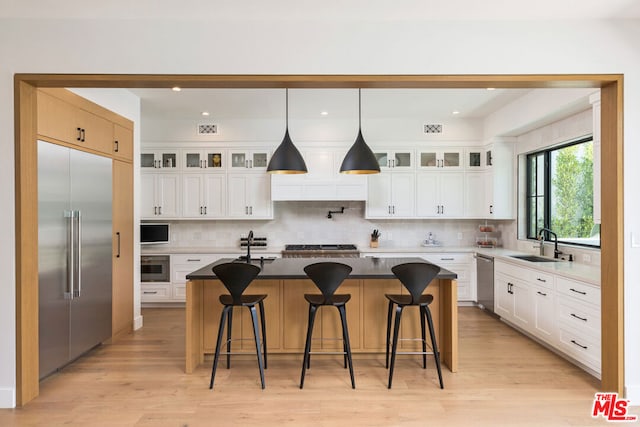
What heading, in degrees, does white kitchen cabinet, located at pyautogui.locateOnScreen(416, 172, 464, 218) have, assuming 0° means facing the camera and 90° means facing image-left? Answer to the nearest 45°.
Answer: approximately 0°

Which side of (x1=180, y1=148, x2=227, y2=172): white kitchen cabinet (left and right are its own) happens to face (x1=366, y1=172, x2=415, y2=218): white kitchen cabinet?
left

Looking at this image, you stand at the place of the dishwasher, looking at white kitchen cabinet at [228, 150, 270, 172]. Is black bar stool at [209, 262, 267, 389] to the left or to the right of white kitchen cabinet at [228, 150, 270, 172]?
left

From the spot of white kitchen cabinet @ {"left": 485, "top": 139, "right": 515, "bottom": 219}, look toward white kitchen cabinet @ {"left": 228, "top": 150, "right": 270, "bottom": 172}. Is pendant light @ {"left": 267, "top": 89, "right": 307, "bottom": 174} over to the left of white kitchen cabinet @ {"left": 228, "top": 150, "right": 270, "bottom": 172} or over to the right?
left

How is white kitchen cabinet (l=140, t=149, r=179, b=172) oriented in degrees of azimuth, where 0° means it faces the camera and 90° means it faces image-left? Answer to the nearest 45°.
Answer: approximately 0°

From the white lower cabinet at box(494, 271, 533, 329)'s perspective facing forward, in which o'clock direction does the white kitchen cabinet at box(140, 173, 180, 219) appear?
The white kitchen cabinet is roughly at 1 o'clock from the white lower cabinet.

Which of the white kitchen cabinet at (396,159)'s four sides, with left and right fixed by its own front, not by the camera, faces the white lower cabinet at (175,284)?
right
